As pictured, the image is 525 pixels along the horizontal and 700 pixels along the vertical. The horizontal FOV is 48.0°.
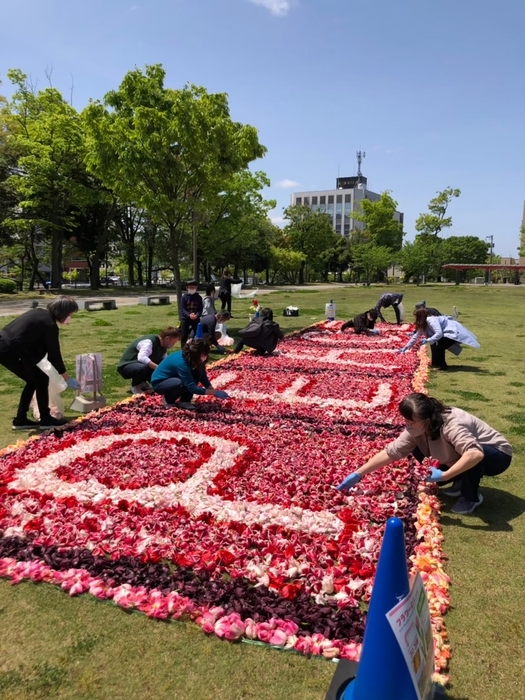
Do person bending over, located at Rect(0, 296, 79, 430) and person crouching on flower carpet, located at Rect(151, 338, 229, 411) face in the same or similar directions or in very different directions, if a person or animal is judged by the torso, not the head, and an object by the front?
same or similar directions

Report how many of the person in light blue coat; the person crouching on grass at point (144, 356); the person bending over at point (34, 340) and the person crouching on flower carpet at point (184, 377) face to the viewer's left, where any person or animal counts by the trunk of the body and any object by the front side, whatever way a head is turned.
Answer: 1

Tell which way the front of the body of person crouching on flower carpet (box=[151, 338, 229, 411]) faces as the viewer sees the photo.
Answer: to the viewer's right

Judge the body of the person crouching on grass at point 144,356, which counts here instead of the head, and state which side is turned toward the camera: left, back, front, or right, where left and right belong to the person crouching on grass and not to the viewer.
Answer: right

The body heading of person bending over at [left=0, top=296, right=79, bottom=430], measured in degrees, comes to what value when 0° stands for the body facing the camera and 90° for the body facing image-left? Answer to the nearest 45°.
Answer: approximately 270°

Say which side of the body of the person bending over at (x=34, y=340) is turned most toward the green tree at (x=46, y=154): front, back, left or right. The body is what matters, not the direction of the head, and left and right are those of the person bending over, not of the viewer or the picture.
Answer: left

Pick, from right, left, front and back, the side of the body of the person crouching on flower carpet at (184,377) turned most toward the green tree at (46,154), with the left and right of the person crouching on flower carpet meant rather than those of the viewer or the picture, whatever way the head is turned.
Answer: left

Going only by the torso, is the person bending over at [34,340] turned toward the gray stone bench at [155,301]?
no

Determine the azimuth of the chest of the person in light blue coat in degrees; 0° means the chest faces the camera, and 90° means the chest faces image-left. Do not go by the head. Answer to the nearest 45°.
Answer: approximately 90°

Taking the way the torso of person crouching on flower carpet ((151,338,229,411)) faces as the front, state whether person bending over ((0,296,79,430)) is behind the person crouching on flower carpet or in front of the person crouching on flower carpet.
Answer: behind

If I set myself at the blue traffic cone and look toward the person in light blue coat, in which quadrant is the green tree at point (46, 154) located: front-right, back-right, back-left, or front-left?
front-left

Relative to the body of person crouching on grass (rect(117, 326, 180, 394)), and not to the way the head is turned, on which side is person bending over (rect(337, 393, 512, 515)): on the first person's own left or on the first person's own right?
on the first person's own right

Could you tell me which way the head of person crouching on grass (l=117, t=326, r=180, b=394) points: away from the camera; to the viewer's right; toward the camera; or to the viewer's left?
to the viewer's right

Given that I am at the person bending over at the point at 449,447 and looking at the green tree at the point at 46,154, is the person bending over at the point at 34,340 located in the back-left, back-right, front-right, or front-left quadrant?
front-left

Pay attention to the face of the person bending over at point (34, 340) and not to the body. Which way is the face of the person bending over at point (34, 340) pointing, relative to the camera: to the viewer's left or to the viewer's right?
to the viewer's right

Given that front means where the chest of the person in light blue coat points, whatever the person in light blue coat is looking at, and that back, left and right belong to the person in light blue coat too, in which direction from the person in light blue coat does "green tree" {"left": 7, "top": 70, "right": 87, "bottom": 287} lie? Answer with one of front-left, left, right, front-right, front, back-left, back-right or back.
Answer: front-right
